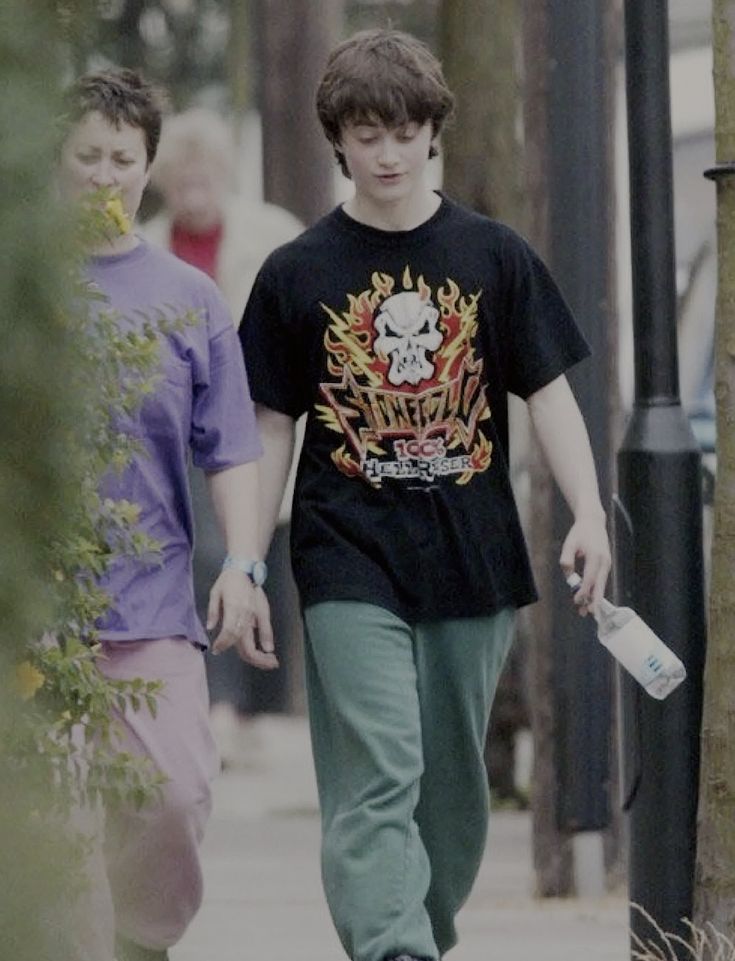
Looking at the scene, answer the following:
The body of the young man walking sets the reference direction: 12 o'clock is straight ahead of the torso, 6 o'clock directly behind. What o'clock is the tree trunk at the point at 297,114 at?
The tree trunk is roughly at 6 o'clock from the young man walking.

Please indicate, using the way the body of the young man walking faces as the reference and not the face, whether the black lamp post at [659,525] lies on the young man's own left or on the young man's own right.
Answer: on the young man's own left

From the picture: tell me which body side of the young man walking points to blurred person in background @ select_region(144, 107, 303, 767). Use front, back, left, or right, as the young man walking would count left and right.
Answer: back

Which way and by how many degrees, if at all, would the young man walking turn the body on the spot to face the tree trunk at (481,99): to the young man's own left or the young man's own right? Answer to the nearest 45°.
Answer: approximately 180°

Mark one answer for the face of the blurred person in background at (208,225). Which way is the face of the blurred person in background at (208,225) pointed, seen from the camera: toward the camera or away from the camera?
toward the camera

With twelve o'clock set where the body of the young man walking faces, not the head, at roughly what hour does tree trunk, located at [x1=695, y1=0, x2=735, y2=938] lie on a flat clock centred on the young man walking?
The tree trunk is roughly at 9 o'clock from the young man walking.

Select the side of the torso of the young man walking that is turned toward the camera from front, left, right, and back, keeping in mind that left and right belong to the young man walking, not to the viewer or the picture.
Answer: front

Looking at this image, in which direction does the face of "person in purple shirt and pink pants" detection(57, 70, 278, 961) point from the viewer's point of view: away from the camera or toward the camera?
toward the camera

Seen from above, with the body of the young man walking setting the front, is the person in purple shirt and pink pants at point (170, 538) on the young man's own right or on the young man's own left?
on the young man's own right
